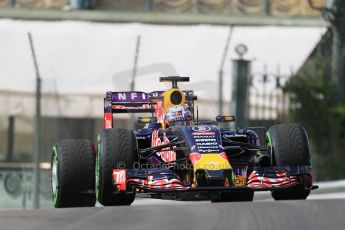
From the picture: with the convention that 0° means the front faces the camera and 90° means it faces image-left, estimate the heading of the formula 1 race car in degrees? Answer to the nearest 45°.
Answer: approximately 0°
